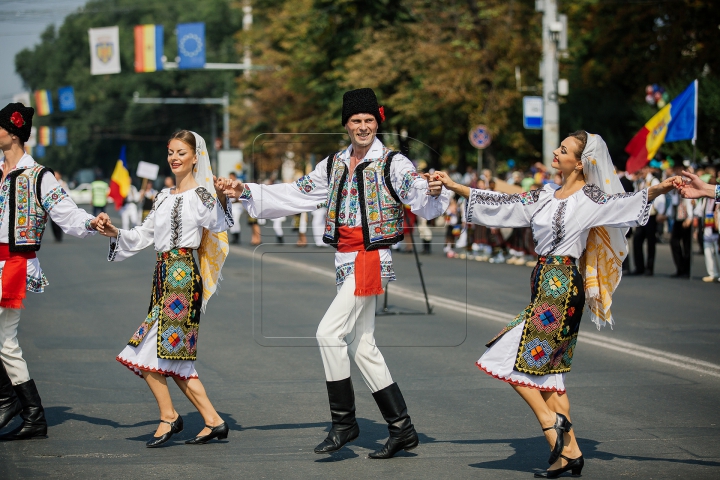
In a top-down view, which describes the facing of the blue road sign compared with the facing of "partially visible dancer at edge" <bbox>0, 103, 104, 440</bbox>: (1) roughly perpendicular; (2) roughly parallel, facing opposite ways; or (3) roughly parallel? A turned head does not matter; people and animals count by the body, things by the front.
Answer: roughly parallel

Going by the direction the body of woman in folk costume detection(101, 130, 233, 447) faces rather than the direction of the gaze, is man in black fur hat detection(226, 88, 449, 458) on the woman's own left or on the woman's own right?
on the woman's own left

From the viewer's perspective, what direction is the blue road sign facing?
toward the camera

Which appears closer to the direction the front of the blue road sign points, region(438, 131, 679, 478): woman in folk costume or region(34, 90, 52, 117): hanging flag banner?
the woman in folk costume

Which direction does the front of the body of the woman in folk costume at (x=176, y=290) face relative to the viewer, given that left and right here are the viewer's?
facing the viewer and to the left of the viewer

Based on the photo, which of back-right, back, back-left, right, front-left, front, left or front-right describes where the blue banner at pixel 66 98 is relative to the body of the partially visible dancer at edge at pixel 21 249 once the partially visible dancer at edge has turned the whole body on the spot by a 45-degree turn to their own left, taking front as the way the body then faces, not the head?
back

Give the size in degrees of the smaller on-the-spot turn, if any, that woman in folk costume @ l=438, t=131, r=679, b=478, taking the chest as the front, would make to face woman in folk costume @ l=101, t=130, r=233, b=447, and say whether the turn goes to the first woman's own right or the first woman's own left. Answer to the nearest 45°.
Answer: approximately 45° to the first woman's own right

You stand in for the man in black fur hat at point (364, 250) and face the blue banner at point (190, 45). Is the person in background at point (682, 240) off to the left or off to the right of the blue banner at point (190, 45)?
right

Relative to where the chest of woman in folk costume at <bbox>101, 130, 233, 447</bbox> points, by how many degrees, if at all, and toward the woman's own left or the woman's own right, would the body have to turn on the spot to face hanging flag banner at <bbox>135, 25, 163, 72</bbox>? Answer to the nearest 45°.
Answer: approximately 135° to the woman's own right

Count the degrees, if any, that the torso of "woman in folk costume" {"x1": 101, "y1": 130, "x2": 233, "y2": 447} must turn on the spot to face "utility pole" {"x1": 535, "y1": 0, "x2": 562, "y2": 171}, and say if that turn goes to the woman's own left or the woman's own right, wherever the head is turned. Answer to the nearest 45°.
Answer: approximately 180°

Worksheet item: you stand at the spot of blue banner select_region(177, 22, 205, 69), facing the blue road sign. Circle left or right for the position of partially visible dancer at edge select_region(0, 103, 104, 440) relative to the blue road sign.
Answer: right

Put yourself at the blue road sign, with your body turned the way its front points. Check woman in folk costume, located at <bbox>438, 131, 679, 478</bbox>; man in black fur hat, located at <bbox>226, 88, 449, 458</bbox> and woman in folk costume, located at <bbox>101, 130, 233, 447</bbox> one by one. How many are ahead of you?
3

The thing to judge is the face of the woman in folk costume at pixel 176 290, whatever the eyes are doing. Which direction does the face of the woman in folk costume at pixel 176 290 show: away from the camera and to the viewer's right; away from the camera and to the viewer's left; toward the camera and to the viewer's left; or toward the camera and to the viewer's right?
toward the camera and to the viewer's left

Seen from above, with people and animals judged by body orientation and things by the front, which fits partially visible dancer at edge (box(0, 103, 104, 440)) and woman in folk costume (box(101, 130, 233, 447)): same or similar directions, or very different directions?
same or similar directions
